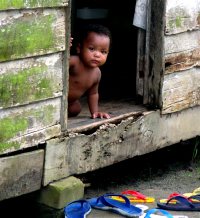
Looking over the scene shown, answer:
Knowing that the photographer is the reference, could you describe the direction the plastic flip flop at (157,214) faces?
facing to the left of the viewer

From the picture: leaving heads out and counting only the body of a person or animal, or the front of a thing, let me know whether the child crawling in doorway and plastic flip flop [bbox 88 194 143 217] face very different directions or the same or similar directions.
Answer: very different directions

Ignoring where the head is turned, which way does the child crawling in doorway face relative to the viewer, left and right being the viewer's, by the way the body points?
facing the viewer and to the right of the viewer

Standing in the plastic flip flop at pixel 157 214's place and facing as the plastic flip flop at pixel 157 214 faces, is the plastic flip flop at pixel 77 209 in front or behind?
in front

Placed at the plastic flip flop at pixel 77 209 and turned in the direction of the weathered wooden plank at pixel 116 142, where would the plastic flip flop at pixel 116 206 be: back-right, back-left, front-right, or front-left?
front-right

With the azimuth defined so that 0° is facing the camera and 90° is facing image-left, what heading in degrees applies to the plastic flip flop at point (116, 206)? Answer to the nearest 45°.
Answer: approximately 135°
